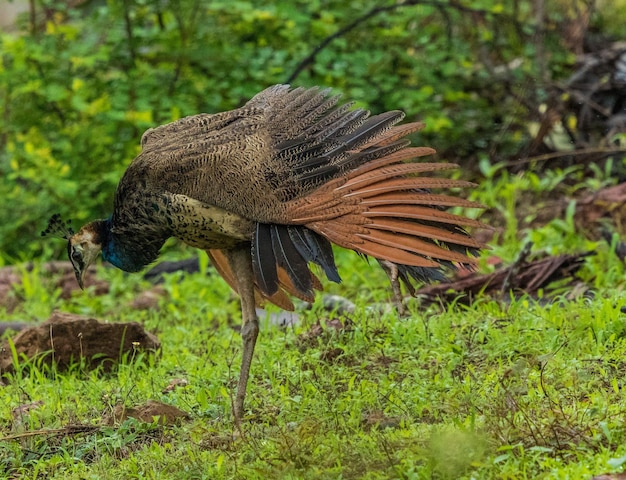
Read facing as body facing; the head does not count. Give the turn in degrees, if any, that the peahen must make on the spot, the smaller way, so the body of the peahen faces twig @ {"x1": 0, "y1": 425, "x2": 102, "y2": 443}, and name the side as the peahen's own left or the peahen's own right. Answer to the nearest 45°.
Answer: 0° — it already faces it

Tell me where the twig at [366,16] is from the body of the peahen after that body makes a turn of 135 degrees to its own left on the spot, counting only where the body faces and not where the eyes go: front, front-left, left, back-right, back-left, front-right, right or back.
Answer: back-left

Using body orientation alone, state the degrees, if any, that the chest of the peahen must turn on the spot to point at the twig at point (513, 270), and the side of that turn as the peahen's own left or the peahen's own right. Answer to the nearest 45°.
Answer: approximately 135° to the peahen's own right

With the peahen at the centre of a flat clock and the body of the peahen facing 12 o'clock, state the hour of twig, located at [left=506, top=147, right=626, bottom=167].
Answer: The twig is roughly at 4 o'clock from the peahen.

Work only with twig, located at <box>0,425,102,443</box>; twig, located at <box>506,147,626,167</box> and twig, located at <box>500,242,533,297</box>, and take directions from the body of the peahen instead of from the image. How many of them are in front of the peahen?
1

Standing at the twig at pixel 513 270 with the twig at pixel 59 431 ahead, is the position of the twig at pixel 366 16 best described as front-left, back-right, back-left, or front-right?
back-right

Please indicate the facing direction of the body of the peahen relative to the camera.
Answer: to the viewer's left
